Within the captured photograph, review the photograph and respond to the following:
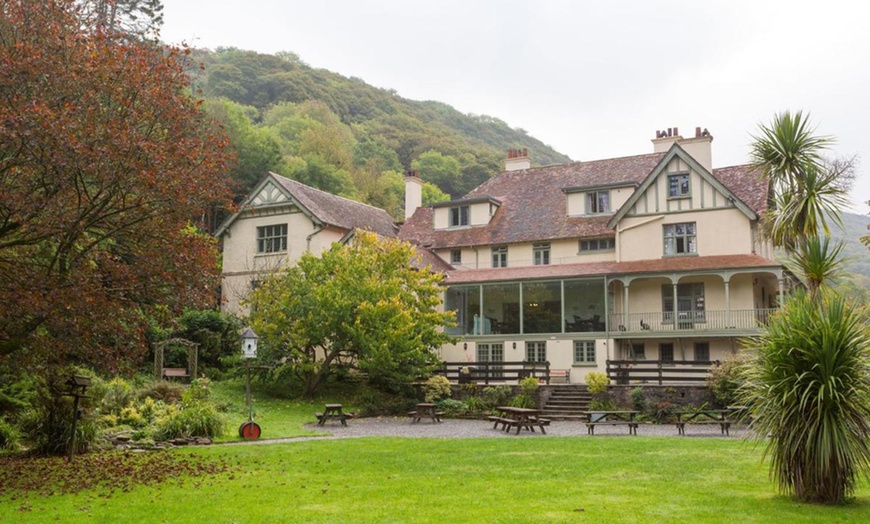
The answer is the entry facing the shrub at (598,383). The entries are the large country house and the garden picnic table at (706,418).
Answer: the large country house

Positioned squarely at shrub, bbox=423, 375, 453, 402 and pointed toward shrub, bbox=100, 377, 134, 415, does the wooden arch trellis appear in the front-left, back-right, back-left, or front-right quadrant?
front-right

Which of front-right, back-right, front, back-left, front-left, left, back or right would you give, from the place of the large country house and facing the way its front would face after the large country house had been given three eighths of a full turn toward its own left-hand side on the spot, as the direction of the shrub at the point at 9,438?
back

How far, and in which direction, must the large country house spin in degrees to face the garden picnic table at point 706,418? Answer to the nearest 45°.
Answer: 0° — it already faces it

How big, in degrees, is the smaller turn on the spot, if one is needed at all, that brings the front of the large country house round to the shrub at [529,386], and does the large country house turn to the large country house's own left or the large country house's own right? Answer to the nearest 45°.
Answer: approximately 45° to the large country house's own right

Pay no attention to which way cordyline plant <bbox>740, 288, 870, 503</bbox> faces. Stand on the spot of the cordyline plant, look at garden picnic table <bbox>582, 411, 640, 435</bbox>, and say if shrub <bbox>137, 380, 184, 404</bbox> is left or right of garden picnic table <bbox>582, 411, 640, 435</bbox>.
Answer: left

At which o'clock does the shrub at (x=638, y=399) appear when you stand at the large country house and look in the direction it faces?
The shrub is roughly at 12 o'clock from the large country house.

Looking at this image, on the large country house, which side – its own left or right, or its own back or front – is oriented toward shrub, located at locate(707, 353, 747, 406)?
left

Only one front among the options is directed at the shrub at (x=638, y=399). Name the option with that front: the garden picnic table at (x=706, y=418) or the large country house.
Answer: the large country house

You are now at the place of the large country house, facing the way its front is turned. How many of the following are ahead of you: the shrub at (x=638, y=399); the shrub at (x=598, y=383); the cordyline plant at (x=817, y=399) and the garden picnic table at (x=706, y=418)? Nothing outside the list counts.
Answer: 4

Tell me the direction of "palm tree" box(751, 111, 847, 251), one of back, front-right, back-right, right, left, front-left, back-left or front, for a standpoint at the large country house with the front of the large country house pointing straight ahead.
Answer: front

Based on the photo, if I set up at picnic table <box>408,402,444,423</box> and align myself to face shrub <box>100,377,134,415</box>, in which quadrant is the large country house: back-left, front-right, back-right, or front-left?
back-right
